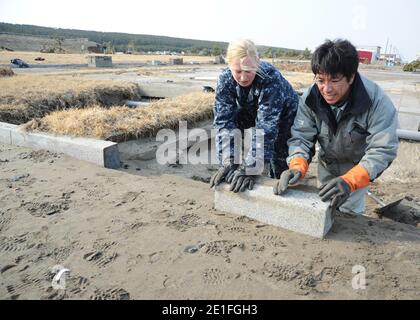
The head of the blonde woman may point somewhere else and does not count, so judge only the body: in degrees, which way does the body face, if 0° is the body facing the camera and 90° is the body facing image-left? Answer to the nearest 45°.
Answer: approximately 45°

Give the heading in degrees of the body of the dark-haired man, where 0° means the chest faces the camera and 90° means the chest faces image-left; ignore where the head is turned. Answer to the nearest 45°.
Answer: approximately 45°

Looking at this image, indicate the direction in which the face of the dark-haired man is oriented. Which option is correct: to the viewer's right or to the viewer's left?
to the viewer's left

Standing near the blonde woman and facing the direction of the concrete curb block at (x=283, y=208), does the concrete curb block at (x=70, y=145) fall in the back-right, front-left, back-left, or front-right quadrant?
back-right

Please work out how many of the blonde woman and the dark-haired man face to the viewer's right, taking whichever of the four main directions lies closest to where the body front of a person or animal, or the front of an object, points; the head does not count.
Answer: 0

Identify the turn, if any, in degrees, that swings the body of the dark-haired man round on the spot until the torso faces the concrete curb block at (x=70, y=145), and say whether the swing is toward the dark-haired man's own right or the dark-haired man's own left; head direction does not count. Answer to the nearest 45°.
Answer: approximately 45° to the dark-haired man's own right

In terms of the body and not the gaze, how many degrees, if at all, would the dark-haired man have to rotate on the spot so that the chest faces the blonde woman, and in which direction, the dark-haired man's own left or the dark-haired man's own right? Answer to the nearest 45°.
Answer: approximately 90° to the dark-haired man's own right

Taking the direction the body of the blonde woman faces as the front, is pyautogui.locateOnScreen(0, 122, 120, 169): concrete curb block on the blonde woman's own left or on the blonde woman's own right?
on the blonde woman's own right

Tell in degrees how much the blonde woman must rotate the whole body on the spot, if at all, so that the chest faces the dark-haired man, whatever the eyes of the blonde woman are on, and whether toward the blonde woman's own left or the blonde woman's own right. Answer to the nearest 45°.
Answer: approximately 90° to the blonde woman's own left
